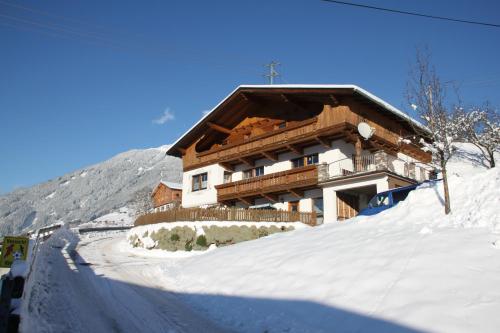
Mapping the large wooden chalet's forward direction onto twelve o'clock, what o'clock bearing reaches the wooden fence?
The wooden fence is roughly at 12 o'clock from the large wooden chalet.

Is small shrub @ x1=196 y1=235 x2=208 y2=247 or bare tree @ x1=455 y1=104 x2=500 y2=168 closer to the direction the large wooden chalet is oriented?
the small shrub

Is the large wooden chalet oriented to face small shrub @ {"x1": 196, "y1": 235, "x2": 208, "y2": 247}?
yes

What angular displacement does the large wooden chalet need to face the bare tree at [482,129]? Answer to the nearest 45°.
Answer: approximately 135° to its left

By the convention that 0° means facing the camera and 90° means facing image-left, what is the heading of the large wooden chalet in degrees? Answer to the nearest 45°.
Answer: approximately 45°
